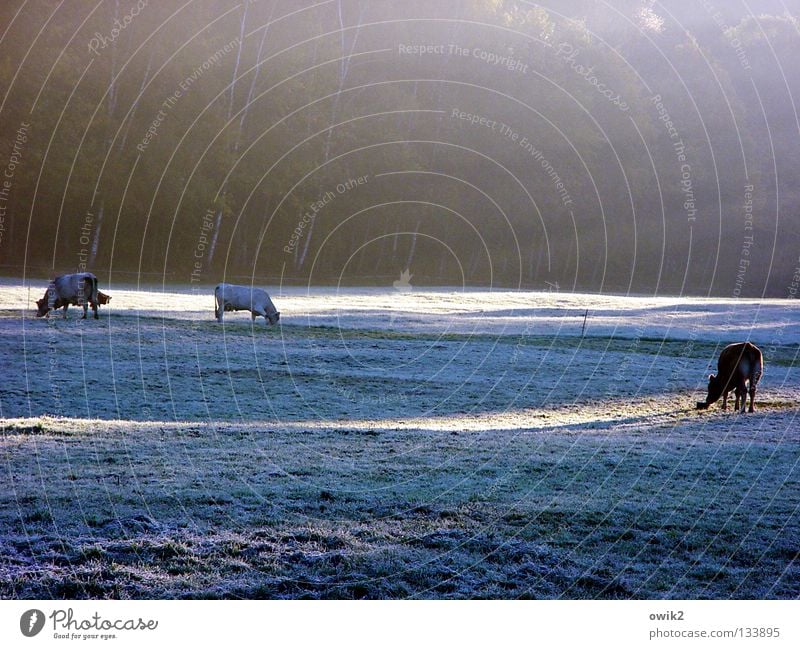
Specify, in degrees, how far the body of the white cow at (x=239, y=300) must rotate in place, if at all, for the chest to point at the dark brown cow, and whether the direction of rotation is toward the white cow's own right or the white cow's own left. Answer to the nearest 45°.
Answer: approximately 45° to the white cow's own right

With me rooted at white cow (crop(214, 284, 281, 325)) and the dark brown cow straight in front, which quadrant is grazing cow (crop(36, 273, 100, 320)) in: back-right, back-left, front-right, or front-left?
back-right

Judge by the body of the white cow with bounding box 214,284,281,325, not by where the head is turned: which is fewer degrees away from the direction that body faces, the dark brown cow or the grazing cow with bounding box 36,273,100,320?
the dark brown cow

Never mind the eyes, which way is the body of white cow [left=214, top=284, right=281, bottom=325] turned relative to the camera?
to the viewer's right

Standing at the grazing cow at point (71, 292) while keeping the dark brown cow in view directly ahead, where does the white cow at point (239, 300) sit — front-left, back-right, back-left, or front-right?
front-left

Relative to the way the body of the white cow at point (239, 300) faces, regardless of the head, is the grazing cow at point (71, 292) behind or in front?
behind
